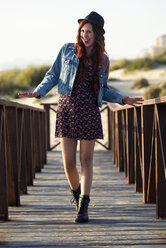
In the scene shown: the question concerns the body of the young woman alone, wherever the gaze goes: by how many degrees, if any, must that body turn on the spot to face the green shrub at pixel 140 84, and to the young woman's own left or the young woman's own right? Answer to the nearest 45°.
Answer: approximately 180°

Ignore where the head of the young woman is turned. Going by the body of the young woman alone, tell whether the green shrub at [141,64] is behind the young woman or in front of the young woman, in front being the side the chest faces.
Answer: behind

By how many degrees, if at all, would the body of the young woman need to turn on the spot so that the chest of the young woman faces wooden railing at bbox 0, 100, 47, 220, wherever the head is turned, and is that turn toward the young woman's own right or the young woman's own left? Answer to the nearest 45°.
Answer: approximately 135° to the young woman's own right

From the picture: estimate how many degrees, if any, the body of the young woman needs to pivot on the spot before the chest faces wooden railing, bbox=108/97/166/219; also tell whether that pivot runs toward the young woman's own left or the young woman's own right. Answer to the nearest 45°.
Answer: approximately 135° to the young woman's own left

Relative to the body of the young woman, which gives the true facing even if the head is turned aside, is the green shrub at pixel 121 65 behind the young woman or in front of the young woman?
behind

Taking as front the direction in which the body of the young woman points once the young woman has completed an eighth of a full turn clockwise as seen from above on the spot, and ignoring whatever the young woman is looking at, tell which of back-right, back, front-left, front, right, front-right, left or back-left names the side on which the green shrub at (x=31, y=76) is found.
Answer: back-right

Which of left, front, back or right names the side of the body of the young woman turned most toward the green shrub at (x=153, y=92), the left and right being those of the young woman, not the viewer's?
back

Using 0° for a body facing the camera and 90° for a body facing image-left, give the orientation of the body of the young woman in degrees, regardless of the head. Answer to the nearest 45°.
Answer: approximately 0°

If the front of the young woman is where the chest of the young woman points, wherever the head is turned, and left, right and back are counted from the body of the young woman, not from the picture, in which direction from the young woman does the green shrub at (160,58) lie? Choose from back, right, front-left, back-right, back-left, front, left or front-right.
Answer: back
